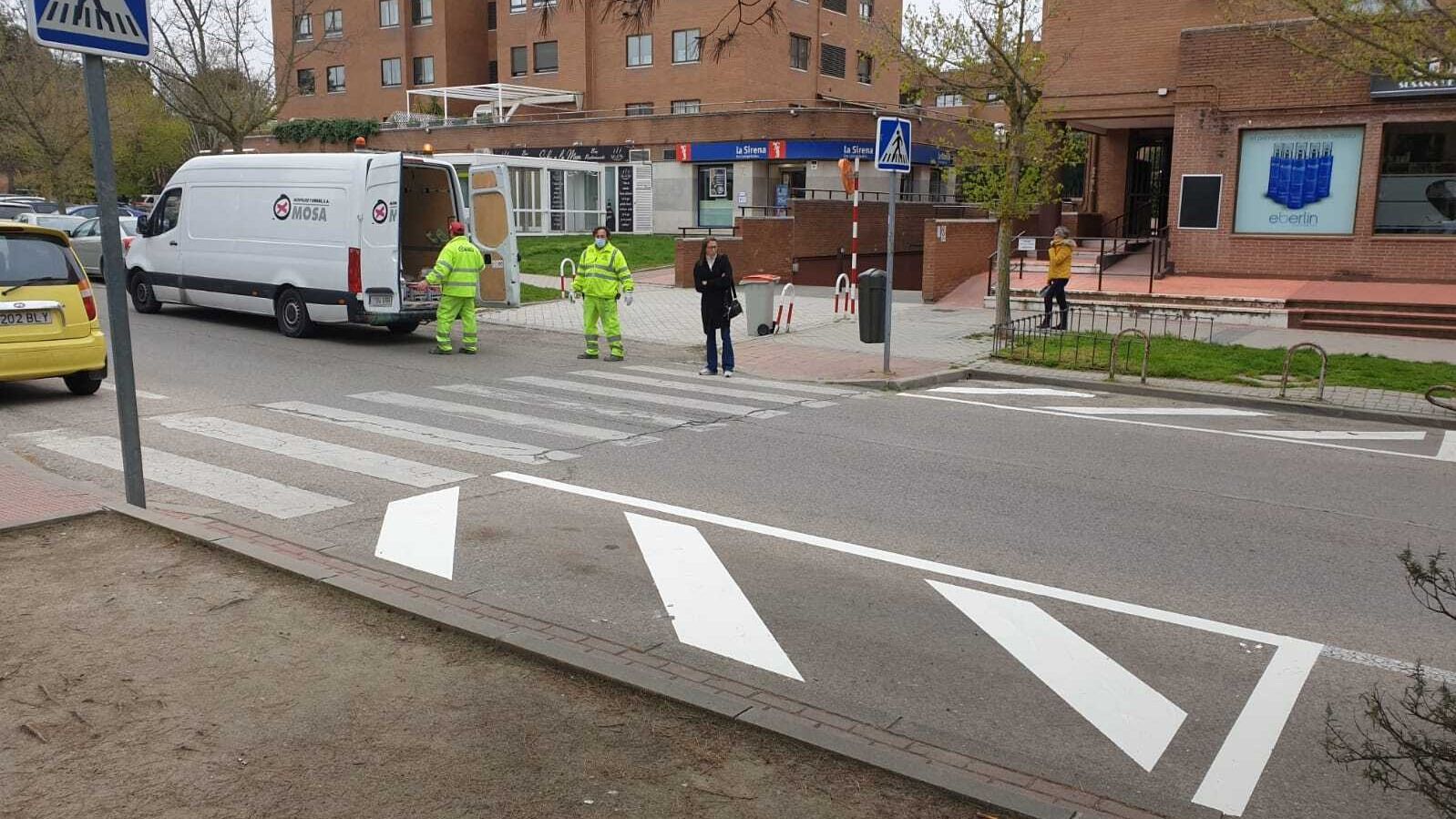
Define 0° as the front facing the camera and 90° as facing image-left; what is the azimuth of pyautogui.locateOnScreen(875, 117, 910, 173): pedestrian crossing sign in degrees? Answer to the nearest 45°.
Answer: approximately 315°

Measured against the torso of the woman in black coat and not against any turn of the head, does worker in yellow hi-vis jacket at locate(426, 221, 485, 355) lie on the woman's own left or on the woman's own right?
on the woman's own right

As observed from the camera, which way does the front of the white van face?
facing away from the viewer and to the left of the viewer

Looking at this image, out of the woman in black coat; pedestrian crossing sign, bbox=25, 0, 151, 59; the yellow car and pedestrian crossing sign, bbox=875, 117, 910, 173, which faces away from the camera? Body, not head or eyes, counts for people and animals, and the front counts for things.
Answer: the yellow car

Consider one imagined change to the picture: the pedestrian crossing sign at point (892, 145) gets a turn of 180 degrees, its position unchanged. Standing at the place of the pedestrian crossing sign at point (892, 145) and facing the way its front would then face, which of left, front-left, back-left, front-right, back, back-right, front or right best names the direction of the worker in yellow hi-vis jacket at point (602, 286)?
front-left

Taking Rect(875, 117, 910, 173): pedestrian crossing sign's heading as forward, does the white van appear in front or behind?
behind

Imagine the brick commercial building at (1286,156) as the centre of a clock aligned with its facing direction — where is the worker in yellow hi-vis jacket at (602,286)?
The worker in yellow hi-vis jacket is roughly at 1 o'clock from the brick commercial building.

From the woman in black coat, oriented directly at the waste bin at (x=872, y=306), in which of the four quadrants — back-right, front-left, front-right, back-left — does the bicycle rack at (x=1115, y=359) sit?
front-right

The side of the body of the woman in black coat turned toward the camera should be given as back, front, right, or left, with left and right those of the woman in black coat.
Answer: front

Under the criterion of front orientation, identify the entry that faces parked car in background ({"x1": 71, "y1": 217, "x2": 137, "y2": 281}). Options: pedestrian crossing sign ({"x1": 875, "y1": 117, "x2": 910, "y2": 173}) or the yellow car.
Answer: the yellow car

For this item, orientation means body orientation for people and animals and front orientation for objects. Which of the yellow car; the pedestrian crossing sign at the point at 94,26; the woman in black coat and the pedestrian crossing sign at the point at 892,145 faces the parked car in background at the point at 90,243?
the yellow car

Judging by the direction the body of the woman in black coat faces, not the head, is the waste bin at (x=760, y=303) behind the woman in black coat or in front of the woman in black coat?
behind

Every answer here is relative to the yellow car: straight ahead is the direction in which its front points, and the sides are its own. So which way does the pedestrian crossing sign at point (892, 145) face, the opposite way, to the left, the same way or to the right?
the opposite way

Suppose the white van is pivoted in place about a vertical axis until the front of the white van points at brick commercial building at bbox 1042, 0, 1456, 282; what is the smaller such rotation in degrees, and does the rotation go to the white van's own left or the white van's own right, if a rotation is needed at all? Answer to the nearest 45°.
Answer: approximately 135° to the white van's own right

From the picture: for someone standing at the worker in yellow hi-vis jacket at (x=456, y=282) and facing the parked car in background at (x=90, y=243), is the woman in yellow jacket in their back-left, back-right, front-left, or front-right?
back-right

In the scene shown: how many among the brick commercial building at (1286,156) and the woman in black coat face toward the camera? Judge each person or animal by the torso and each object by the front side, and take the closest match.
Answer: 2

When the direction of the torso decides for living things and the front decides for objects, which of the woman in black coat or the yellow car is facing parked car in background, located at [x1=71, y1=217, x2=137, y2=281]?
the yellow car

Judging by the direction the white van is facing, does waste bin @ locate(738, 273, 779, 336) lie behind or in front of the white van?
behind

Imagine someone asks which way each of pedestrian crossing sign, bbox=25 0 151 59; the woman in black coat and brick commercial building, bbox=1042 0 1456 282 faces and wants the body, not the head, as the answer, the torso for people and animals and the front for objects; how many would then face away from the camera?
0

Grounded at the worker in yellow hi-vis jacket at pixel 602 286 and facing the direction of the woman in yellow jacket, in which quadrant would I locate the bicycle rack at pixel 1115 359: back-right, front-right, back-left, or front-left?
front-right

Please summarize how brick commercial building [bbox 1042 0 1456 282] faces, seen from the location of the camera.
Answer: facing the viewer
